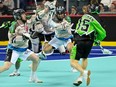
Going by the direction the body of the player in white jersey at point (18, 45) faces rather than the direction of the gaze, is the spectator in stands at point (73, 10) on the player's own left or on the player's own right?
on the player's own left

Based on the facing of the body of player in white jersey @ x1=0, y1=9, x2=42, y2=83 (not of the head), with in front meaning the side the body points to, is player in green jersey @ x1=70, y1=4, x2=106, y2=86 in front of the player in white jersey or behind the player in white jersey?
in front

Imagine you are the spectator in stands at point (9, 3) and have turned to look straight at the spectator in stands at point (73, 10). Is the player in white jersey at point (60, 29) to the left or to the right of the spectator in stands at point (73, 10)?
right

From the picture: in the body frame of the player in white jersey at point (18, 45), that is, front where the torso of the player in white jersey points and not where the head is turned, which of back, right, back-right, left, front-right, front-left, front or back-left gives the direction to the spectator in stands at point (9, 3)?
back-left

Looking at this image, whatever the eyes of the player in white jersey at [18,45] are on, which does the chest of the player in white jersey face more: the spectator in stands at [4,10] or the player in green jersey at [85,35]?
the player in green jersey

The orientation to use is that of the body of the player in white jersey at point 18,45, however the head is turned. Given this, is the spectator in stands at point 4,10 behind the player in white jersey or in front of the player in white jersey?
behind

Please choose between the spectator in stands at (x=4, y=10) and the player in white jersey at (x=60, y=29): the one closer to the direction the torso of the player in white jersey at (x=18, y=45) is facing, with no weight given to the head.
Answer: the player in white jersey

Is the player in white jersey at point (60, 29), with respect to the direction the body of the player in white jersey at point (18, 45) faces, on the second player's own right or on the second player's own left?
on the second player's own left

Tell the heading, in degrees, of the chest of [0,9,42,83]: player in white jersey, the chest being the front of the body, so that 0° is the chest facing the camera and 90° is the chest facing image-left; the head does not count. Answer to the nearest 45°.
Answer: approximately 315°
